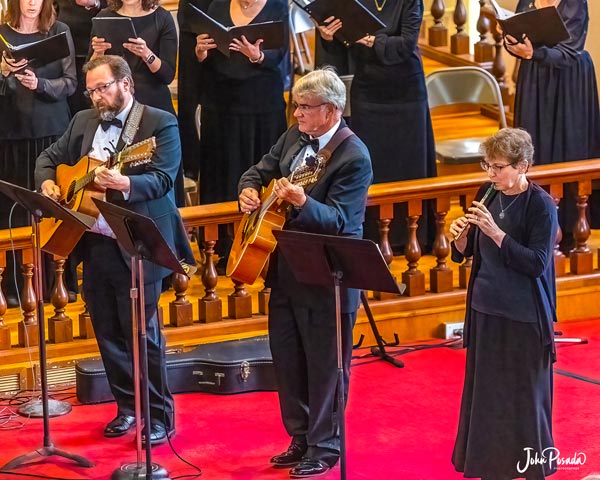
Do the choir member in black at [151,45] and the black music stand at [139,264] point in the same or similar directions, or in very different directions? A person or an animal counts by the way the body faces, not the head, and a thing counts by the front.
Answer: very different directions

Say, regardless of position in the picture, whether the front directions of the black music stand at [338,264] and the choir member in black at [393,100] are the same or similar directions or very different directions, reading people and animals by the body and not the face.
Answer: very different directions

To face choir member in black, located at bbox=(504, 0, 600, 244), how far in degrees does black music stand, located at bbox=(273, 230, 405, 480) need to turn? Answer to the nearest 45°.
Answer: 0° — it already faces them

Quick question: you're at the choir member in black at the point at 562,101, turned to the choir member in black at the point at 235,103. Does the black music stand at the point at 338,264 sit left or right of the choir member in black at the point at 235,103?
left

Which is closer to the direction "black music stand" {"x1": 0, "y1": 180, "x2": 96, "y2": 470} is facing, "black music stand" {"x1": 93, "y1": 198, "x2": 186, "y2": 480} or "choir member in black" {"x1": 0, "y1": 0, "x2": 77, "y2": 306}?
the choir member in black

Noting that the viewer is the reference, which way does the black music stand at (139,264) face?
facing away from the viewer and to the right of the viewer

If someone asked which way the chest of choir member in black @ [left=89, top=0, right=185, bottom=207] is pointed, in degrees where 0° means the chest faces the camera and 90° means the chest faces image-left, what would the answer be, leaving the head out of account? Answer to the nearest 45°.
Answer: approximately 45°

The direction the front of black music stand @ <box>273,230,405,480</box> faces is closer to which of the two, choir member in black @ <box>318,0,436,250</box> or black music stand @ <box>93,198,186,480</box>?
the choir member in black

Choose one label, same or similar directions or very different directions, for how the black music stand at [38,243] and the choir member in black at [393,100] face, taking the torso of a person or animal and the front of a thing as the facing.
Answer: very different directions
